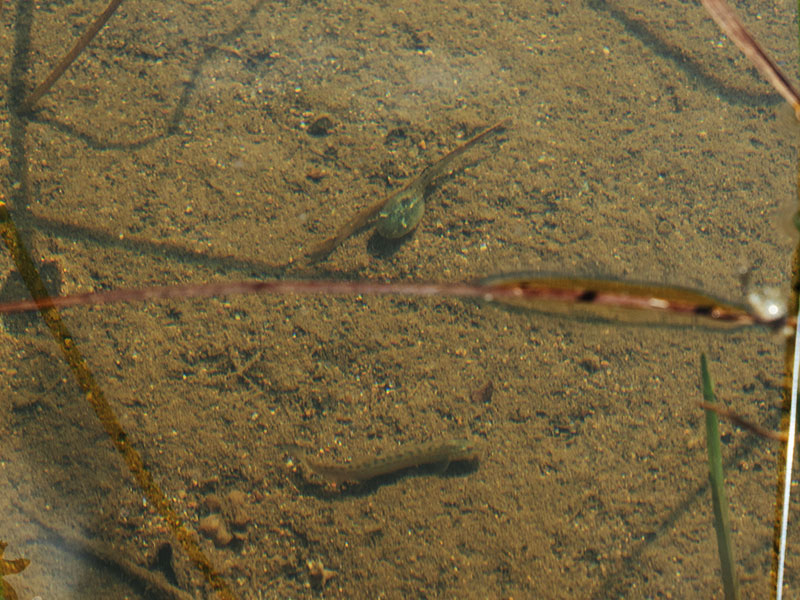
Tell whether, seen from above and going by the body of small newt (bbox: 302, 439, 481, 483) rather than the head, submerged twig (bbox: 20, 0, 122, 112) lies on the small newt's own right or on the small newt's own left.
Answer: on the small newt's own left

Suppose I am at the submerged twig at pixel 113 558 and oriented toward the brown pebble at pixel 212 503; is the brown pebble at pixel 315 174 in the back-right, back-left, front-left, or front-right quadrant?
front-left

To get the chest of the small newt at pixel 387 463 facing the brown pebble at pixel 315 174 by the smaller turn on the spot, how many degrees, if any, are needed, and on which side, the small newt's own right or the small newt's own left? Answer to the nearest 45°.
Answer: approximately 90° to the small newt's own left

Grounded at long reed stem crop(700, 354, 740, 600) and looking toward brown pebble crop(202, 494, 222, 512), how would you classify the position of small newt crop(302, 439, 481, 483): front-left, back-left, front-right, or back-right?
front-right

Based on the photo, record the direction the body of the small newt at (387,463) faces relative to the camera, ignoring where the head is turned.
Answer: to the viewer's right

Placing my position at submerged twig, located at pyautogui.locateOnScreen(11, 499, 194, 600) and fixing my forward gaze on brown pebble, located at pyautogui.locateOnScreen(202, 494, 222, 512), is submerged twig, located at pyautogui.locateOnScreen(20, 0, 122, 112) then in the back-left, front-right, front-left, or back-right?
front-left

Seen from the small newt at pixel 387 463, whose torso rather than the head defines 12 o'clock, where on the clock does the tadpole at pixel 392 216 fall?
the tadpole at pixel 392 216 is roughly at 9 o'clock from the small newt at pixel 387 463.

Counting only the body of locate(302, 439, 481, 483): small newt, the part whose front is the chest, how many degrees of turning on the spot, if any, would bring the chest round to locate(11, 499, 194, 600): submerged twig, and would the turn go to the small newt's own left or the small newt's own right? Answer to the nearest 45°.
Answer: approximately 135° to the small newt's own right
